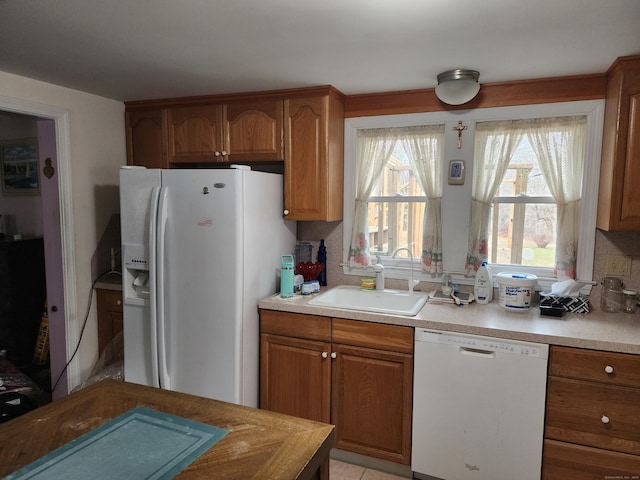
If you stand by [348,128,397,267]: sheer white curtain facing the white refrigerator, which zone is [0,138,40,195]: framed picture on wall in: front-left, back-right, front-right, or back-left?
front-right

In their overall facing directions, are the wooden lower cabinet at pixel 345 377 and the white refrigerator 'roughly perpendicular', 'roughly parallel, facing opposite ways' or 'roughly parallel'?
roughly parallel

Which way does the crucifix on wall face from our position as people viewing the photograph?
facing the viewer

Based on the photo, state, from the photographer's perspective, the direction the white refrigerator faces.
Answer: facing the viewer and to the left of the viewer

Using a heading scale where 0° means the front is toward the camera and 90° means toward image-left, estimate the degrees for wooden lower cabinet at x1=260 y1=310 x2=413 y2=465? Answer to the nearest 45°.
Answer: approximately 45°

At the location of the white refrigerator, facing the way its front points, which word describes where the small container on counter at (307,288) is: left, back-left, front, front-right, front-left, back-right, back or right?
back-left

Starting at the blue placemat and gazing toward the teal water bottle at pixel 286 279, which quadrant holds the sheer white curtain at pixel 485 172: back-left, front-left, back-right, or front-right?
front-right

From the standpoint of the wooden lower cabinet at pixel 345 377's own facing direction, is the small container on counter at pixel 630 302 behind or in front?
behind

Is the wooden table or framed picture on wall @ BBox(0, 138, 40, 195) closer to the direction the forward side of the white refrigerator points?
the wooden table

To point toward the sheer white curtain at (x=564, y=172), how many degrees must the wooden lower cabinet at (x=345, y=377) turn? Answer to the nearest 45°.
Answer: approximately 135° to its left

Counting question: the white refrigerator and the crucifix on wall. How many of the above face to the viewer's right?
0

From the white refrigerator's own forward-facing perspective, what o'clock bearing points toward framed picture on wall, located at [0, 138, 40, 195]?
The framed picture on wall is roughly at 3 o'clock from the white refrigerator.

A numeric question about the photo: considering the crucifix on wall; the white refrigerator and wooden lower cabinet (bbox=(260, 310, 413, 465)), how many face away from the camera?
0

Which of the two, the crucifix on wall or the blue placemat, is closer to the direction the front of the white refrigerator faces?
the blue placemat
